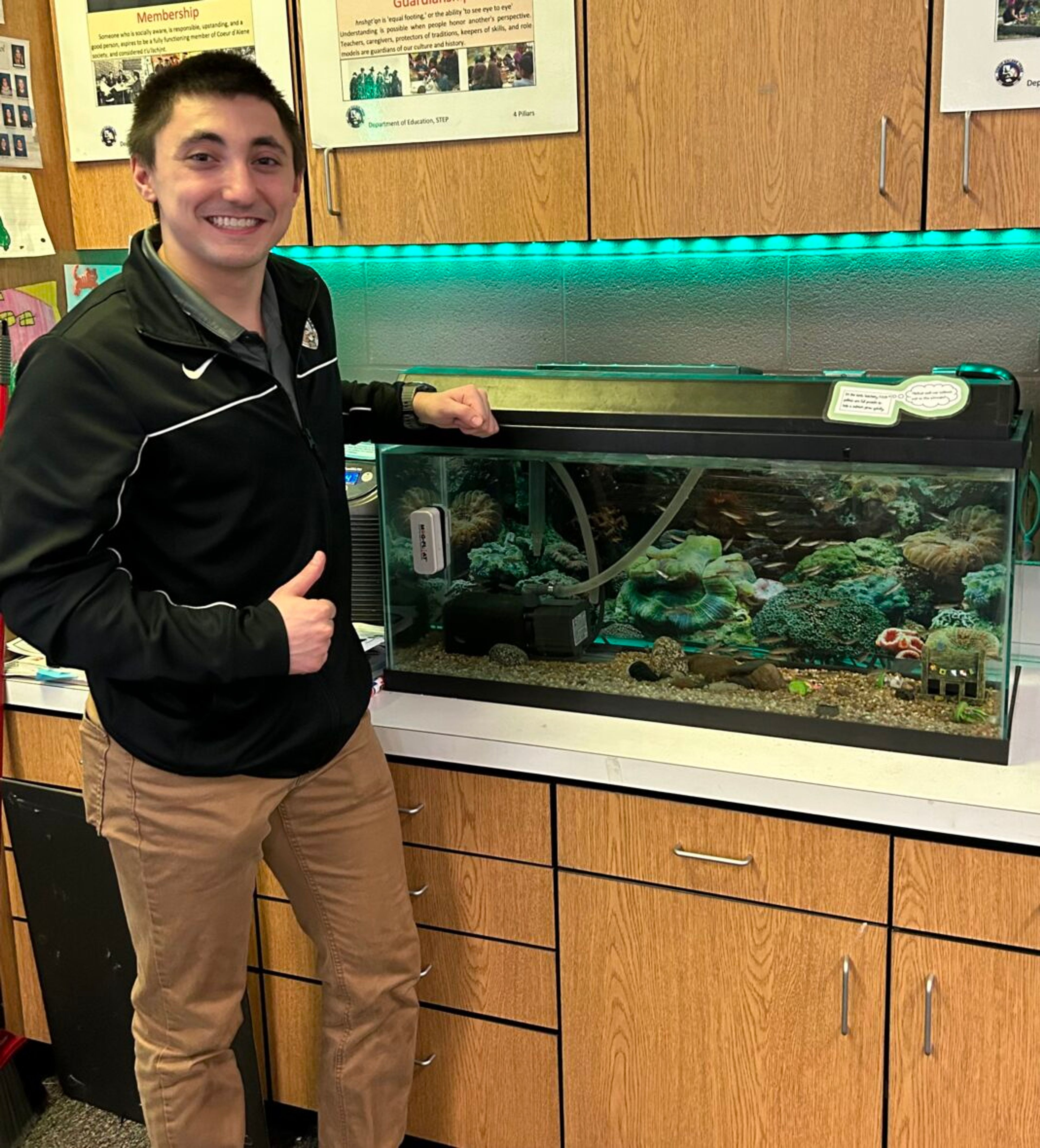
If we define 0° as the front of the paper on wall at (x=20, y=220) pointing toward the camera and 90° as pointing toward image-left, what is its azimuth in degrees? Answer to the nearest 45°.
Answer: approximately 0°

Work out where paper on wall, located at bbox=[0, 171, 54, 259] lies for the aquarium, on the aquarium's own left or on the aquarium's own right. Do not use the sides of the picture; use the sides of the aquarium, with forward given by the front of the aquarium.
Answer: on the aquarium's own right

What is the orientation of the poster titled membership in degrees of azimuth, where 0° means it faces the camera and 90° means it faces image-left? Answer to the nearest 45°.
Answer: approximately 0°

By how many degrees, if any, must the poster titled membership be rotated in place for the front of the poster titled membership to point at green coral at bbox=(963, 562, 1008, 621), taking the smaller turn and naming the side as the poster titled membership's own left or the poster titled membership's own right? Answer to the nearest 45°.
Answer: approximately 45° to the poster titled membership's own left

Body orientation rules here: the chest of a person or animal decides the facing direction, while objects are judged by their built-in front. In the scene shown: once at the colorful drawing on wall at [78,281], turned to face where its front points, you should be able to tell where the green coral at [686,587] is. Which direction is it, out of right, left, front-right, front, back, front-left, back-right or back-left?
front-left
